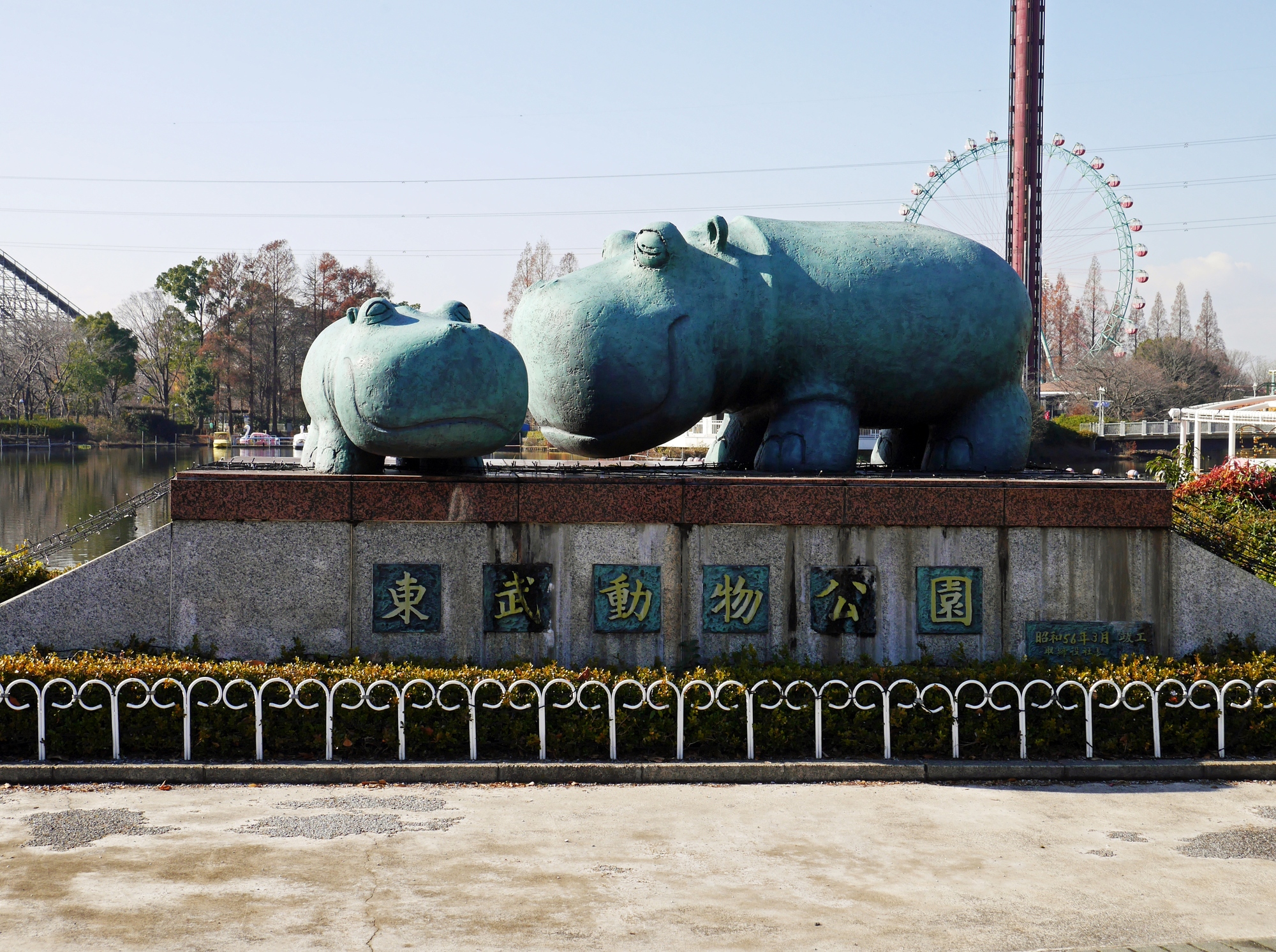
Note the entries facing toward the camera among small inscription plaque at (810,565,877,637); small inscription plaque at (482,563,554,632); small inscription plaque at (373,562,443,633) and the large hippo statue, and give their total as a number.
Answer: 3

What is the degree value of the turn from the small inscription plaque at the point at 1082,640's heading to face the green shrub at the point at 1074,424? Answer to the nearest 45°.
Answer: approximately 180°

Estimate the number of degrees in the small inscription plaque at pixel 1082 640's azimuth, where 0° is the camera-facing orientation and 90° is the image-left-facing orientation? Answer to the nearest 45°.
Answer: approximately 0°

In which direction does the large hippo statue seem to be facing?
to the viewer's left

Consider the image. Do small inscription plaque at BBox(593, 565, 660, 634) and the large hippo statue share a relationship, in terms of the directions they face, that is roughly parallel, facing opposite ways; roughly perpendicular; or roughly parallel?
roughly perpendicular

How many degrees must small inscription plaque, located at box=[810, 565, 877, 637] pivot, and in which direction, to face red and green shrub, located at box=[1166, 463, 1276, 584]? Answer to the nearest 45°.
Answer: approximately 135° to its left

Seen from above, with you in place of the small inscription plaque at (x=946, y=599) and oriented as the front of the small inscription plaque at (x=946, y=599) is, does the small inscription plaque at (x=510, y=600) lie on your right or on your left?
on your right

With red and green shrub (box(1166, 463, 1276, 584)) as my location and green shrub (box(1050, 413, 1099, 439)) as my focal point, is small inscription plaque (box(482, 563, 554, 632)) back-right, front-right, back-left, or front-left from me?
back-left

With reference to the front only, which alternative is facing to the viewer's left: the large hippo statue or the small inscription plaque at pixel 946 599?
the large hippo statue

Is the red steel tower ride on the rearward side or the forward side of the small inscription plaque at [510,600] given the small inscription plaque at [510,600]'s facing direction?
on the rearward side

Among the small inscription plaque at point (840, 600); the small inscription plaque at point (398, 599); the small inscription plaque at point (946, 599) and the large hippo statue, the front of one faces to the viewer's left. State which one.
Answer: the large hippo statue

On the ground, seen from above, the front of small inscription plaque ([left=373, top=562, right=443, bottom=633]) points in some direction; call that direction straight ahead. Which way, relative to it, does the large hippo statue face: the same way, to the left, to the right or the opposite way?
to the right
